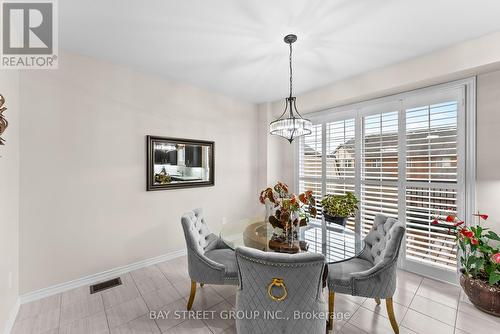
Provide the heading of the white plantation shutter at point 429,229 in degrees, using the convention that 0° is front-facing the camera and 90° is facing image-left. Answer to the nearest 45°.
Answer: approximately 45°

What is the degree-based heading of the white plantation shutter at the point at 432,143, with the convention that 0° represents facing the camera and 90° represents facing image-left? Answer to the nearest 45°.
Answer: approximately 45°

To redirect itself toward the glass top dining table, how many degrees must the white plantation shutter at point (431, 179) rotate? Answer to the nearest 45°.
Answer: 0° — it already faces it

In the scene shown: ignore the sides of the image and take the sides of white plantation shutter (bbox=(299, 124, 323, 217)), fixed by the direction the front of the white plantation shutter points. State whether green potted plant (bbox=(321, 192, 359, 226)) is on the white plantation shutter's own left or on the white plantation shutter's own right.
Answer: on the white plantation shutter's own left

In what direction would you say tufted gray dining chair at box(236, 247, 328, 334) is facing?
away from the camera

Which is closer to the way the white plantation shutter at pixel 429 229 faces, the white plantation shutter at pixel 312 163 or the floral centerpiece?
the floral centerpiece

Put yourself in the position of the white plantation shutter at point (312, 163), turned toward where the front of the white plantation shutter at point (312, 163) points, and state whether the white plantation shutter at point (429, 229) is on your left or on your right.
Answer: on your left

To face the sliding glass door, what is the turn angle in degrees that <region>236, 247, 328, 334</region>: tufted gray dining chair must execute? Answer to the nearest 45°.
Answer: approximately 45° to its right

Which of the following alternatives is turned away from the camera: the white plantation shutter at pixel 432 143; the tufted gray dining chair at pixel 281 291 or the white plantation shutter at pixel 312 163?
the tufted gray dining chair

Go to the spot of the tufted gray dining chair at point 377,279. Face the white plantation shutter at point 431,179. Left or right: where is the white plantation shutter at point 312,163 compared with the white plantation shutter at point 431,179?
left
